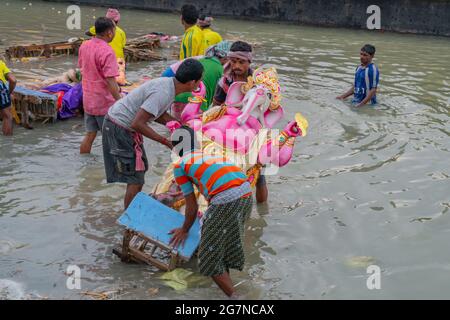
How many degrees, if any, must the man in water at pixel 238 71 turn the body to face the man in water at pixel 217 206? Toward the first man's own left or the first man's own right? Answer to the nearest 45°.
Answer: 0° — they already face them

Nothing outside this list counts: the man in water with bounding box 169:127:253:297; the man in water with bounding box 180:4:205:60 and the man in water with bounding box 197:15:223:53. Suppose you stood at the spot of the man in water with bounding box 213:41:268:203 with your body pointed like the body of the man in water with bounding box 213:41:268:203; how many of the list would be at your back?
2

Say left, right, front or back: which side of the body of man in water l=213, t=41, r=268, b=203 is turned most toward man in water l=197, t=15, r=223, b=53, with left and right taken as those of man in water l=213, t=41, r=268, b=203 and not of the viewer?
back

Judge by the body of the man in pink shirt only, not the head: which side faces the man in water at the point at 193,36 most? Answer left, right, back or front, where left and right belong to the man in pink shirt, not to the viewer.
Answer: front

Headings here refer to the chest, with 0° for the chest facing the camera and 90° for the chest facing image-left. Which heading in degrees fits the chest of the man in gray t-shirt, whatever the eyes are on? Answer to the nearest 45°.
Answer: approximately 270°

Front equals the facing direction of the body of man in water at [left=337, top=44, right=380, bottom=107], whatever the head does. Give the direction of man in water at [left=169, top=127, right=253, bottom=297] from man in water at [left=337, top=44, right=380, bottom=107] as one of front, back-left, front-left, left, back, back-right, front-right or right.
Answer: front-left

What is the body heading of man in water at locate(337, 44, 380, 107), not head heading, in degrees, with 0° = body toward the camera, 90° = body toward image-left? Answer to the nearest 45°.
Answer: approximately 45°

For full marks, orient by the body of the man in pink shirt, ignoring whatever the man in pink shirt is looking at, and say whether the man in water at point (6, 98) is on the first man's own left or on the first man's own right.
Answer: on the first man's own left
